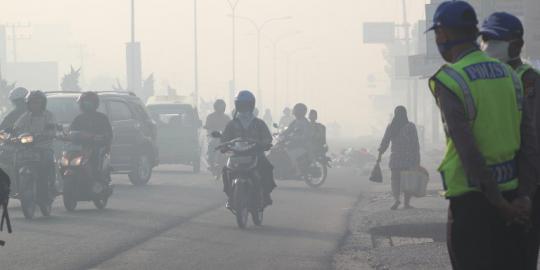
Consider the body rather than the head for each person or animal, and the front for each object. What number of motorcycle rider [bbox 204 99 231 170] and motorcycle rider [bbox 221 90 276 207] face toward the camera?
2

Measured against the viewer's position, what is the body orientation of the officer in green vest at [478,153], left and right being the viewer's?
facing away from the viewer and to the left of the viewer

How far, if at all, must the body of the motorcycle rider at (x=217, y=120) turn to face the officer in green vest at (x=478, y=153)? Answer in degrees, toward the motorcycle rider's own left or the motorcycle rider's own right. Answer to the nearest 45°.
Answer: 0° — they already face them

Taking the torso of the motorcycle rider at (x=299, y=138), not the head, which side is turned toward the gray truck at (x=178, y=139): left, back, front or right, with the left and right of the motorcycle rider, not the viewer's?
right

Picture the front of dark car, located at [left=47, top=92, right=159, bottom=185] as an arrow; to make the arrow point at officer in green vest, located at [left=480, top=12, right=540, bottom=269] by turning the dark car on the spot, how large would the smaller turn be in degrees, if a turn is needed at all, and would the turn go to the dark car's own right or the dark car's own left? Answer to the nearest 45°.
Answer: approximately 45° to the dark car's own left

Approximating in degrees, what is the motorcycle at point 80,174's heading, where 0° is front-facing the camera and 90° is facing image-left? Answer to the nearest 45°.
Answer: approximately 45°

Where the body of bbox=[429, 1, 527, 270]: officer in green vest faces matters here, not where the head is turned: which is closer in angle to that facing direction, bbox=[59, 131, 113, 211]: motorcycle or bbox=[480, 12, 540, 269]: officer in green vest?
the motorcycle

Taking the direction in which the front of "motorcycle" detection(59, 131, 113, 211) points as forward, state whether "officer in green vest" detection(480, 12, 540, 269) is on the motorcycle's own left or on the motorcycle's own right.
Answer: on the motorcycle's own left

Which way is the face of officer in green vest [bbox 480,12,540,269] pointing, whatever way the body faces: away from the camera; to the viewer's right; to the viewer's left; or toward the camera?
to the viewer's left

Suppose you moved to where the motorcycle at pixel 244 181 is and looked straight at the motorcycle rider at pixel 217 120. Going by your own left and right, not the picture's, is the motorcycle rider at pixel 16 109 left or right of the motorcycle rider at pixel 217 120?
left

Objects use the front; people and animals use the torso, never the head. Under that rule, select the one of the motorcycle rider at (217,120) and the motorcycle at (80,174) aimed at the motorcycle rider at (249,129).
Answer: the motorcycle rider at (217,120)

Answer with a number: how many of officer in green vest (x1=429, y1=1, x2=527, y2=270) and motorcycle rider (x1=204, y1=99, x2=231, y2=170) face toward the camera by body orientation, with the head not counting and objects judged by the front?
1

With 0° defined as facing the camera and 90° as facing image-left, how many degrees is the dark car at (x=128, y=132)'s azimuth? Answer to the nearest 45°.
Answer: approximately 45°
